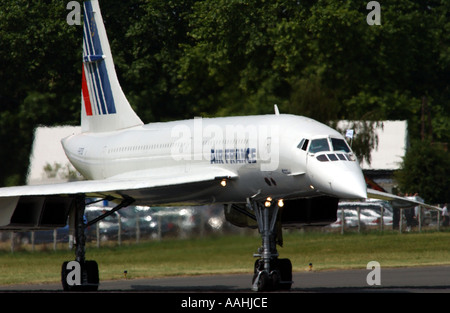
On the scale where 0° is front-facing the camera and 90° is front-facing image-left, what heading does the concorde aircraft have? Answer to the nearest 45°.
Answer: approximately 315°
